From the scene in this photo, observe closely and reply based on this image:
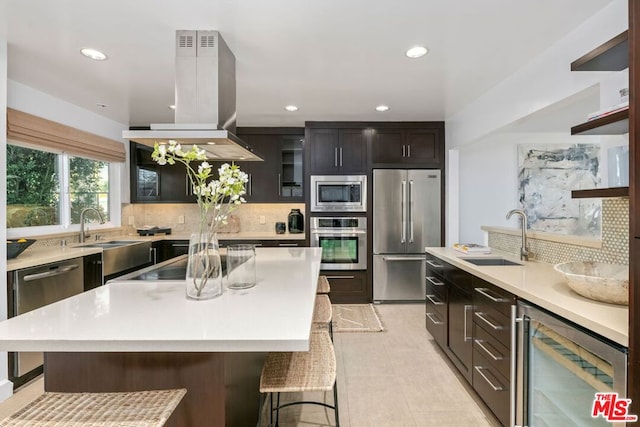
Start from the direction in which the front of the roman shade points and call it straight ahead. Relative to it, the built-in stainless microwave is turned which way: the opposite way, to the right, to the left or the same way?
to the right

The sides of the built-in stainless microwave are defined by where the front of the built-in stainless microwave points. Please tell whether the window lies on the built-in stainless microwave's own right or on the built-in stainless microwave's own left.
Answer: on the built-in stainless microwave's own right

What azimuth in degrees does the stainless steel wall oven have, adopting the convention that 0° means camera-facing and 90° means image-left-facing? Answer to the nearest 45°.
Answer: approximately 0°

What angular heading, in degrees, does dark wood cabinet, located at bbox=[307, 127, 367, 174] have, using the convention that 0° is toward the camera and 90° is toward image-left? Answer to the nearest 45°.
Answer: approximately 0°

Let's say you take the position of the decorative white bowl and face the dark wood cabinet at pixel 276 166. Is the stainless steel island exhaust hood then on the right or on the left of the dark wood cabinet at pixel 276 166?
left
